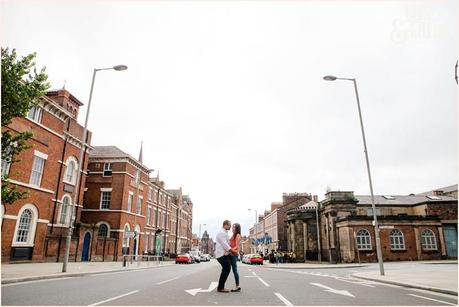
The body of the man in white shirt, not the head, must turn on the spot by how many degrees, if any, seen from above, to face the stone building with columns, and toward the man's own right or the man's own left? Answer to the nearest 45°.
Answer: approximately 45° to the man's own left

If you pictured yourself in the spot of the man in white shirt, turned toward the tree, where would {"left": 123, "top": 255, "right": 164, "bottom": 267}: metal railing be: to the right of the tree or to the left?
right

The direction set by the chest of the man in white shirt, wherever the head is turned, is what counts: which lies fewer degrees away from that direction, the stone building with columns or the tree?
the stone building with columns

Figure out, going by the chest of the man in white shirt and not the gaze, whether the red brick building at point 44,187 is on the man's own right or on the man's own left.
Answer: on the man's own left

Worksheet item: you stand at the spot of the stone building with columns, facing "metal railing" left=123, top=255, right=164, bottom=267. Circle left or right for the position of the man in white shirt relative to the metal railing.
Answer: left

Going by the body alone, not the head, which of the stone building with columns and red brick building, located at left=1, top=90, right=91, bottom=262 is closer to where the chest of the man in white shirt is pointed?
the stone building with columns

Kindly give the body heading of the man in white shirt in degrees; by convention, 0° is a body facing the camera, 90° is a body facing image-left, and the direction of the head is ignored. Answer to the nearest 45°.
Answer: approximately 270°

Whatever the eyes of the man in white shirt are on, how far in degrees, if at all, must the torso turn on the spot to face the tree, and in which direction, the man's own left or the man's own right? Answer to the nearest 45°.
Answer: approximately 180°

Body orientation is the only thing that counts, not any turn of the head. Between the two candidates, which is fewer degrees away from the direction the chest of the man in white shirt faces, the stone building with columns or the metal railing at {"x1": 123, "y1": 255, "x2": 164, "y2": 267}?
the stone building with columns
